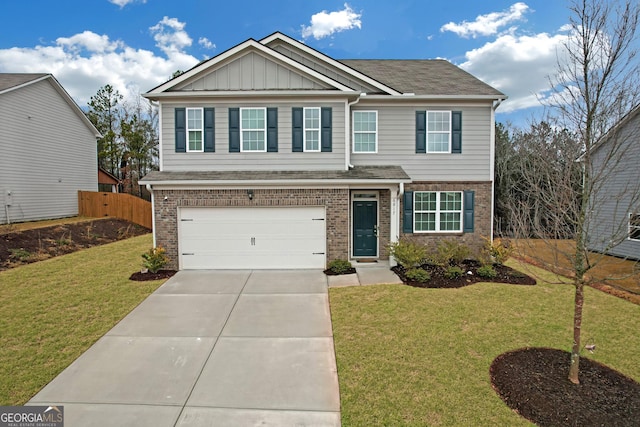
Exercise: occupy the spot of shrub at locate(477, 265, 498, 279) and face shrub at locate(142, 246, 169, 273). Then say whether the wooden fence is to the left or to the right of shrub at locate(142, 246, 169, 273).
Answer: right

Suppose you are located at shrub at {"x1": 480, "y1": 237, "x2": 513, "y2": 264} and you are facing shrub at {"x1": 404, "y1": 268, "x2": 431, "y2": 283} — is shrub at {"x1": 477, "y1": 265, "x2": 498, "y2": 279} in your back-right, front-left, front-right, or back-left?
front-left

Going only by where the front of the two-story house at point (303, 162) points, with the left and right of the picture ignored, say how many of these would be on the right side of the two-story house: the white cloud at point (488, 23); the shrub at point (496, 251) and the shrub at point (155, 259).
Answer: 1

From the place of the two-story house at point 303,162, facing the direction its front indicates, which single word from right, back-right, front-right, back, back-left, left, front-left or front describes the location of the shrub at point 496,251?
left

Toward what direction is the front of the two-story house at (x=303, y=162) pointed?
toward the camera

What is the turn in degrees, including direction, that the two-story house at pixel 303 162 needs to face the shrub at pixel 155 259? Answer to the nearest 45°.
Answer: approximately 90° to its right
